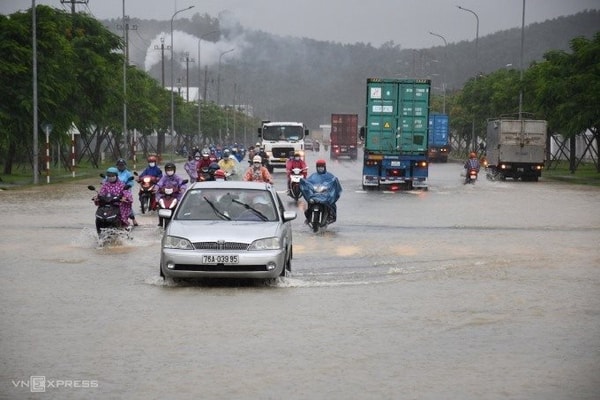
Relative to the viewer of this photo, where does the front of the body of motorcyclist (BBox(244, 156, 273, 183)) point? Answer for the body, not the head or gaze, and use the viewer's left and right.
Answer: facing the viewer

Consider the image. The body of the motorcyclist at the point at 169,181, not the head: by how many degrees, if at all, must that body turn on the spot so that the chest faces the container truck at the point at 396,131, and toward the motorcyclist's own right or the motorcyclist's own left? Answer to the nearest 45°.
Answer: approximately 135° to the motorcyclist's own left

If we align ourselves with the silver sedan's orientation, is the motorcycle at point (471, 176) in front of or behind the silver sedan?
behind

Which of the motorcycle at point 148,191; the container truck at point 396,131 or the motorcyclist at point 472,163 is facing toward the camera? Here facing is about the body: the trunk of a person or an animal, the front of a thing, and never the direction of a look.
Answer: the motorcycle

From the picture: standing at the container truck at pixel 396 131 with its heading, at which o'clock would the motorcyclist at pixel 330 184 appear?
The motorcyclist is roughly at 6 o'clock from the container truck.

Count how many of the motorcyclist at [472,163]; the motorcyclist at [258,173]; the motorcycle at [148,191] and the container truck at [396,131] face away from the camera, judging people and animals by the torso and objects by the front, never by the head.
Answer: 2

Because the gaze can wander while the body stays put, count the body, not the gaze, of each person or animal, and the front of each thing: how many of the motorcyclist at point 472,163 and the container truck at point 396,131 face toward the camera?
0

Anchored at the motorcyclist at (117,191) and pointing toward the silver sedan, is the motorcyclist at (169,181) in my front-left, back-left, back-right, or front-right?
back-left

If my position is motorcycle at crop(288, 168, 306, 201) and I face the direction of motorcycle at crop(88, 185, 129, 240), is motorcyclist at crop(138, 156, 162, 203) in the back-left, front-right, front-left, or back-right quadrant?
front-right

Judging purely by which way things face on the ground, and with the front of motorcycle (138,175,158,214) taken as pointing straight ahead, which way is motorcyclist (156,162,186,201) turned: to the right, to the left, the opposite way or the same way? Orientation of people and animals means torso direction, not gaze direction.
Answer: the same way

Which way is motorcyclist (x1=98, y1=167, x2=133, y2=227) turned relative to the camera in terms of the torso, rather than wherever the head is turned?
toward the camera

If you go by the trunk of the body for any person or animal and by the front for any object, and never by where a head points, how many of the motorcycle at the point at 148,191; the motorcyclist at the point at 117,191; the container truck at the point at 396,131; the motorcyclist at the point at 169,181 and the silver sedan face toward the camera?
4

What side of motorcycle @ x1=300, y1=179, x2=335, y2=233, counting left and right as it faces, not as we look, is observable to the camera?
front

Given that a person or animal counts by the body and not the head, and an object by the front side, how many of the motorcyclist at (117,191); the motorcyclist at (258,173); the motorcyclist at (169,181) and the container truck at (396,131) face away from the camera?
1

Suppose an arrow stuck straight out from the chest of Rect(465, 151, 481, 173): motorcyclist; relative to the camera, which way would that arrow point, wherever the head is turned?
away from the camera

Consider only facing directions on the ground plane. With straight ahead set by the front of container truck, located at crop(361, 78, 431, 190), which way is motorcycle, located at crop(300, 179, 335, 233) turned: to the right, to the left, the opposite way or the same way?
the opposite way

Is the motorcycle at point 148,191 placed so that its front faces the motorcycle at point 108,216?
yes

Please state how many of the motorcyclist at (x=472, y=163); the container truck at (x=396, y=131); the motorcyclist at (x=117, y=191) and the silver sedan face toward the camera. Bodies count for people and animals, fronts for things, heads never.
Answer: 2
